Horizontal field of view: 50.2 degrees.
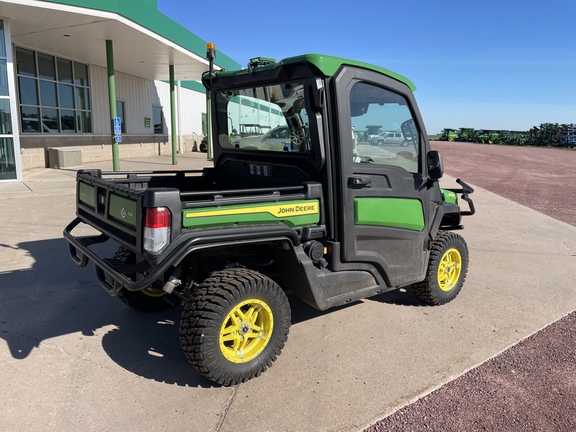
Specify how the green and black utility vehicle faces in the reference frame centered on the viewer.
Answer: facing away from the viewer and to the right of the viewer

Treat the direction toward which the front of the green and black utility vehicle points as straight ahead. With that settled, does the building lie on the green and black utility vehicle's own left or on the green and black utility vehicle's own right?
on the green and black utility vehicle's own left
